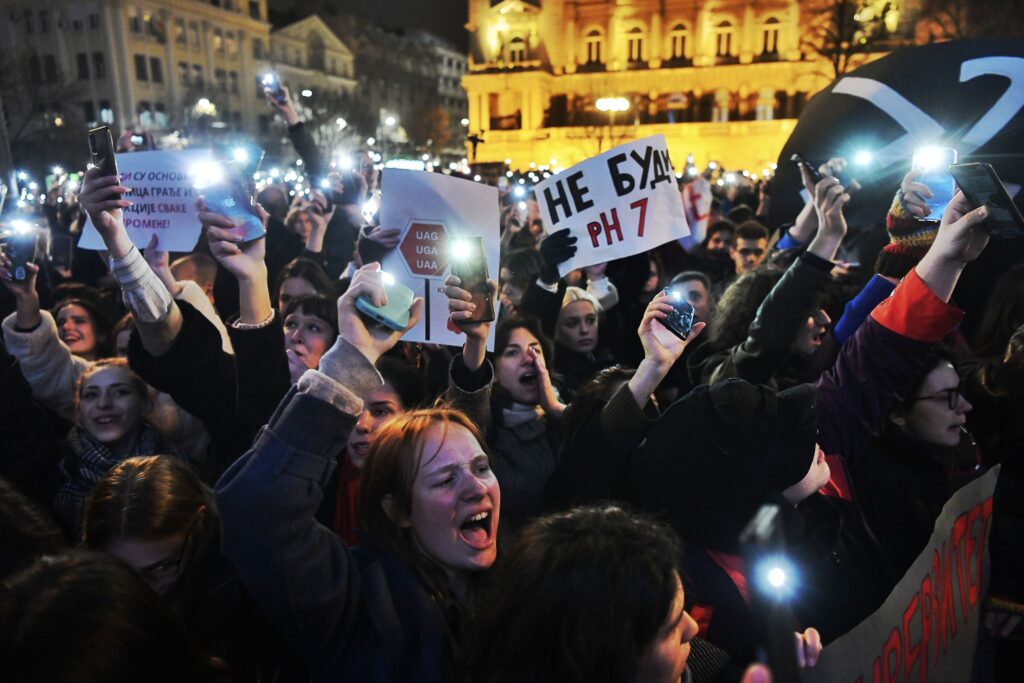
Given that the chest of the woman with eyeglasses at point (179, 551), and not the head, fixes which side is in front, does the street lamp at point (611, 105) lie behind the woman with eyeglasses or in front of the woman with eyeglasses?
behind

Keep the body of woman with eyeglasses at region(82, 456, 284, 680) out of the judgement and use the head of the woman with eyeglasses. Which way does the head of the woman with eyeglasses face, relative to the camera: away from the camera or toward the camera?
toward the camera

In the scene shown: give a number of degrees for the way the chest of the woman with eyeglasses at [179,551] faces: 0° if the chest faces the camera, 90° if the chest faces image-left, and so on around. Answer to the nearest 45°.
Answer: approximately 45°
